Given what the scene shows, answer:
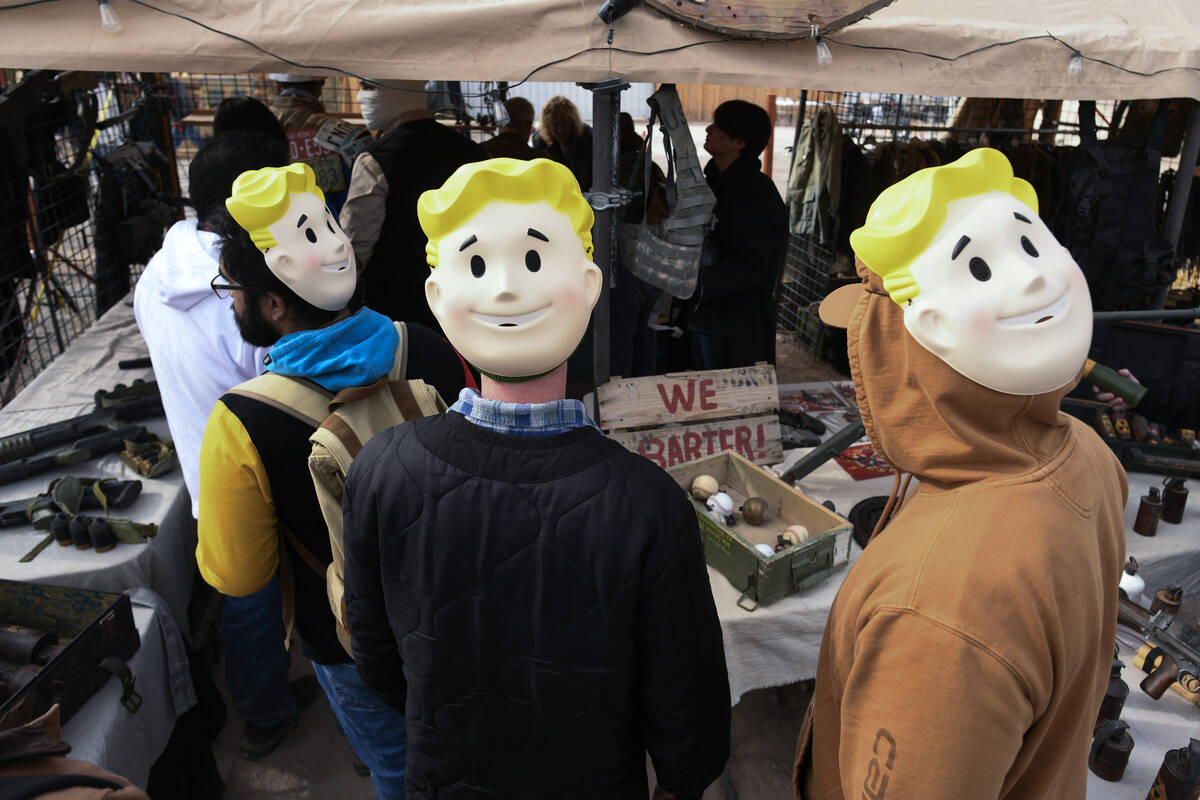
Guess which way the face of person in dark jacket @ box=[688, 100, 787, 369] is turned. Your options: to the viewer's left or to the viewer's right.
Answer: to the viewer's left

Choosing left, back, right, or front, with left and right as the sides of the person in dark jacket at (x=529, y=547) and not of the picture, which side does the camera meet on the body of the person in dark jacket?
back

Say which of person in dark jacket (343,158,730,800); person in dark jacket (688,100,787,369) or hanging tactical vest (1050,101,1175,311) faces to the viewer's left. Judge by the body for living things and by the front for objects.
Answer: person in dark jacket (688,100,787,369)

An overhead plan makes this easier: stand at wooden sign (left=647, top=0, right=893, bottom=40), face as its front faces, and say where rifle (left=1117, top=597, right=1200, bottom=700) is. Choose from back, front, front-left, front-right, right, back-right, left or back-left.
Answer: front-left

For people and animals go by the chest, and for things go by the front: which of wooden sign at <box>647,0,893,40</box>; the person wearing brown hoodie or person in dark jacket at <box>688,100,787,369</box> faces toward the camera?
the wooden sign

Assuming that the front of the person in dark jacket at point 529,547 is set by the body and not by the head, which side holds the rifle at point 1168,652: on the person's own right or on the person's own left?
on the person's own right

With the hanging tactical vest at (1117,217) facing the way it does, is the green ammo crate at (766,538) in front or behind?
in front

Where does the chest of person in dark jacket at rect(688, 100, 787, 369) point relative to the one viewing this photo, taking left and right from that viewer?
facing to the left of the viewer

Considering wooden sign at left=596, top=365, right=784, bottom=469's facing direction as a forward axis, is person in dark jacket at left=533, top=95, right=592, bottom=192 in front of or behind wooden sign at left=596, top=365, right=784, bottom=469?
behind

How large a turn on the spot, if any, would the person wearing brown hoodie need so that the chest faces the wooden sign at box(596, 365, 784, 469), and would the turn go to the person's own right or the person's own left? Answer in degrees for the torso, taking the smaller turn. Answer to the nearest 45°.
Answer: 0° — they already face it

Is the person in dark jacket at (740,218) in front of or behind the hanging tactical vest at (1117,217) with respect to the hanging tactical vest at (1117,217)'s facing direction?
in front

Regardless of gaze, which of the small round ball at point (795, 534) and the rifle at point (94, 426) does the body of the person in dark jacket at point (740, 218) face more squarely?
the rifle
